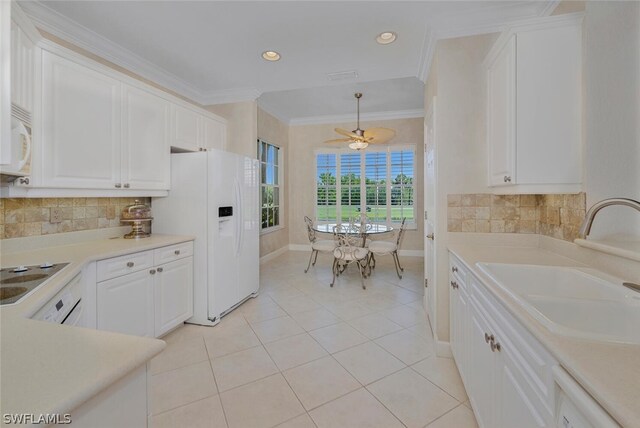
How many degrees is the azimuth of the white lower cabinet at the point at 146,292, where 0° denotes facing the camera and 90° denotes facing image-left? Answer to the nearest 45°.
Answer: approximately 315°

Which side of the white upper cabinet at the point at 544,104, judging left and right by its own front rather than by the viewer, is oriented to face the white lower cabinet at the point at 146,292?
front

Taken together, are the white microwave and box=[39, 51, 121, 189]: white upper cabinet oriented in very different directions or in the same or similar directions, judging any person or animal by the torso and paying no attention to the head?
same or similar directions

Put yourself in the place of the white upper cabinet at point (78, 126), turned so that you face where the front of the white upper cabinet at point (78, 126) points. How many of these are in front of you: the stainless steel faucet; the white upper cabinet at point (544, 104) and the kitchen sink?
3

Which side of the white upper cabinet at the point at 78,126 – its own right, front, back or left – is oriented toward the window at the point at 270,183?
left

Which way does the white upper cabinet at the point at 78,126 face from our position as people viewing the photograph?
facing the viewer and to the right of the viewer

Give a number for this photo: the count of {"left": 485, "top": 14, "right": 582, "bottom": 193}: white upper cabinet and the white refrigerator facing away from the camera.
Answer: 0

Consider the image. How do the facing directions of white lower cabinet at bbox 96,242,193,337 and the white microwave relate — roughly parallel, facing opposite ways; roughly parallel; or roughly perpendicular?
roughly parallel

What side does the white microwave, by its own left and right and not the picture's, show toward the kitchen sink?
front

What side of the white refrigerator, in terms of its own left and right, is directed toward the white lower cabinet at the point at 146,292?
right

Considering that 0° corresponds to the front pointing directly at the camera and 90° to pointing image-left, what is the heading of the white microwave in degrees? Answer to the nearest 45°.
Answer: approximately 315°

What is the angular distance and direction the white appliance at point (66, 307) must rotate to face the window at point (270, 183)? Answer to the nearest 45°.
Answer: approximately 90° to its left

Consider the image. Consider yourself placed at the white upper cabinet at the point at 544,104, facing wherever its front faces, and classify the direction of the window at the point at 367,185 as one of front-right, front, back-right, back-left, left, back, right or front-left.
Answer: right

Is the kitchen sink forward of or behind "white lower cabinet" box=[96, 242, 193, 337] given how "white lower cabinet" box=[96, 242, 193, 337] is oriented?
forward
